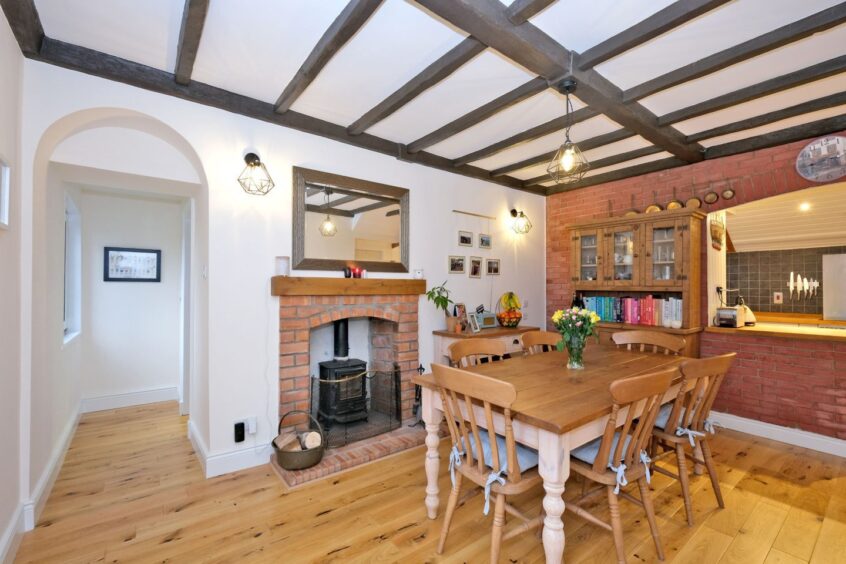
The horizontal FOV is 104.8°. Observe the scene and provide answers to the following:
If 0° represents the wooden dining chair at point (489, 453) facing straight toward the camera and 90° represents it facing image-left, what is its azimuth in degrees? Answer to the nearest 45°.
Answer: approximately 225°

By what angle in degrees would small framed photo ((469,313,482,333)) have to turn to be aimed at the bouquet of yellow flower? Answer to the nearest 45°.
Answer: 0° — it already faces it

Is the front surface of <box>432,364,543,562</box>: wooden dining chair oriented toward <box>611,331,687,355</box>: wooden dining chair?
yes

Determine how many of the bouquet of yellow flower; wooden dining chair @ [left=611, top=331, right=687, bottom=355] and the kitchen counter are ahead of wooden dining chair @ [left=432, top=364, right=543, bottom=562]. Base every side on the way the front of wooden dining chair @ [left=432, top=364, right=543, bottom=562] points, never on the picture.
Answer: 3

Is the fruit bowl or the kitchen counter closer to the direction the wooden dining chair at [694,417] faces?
the fruit bowl

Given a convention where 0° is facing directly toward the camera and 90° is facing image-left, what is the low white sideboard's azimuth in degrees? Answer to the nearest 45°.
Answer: approximately 315°

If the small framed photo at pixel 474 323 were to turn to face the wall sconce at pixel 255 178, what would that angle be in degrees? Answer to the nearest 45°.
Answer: approximately 90° to its right

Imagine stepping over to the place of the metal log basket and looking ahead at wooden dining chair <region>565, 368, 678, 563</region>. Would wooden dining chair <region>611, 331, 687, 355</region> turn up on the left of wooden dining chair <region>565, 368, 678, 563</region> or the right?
left

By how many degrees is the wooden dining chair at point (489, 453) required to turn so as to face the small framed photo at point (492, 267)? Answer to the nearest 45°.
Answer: approximately 45° to its left

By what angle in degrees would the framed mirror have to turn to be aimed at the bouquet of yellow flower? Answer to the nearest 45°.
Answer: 0° — it already faces it

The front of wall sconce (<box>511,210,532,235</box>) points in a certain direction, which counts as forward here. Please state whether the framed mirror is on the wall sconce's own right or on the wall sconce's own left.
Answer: on the wall sconce's own right

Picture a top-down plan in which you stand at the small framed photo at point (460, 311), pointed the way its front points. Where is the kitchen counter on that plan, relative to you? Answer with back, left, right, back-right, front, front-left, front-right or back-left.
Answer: front-left
